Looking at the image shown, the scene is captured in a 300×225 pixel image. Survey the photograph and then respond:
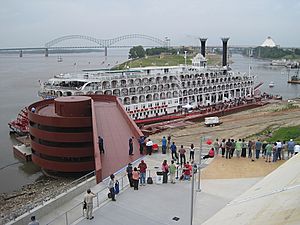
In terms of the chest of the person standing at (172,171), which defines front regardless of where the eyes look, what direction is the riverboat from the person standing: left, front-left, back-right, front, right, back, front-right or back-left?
front

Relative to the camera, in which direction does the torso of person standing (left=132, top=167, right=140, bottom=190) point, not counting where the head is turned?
away from the camera

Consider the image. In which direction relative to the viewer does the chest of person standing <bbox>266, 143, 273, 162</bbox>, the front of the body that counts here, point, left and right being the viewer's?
facing away from the viewer

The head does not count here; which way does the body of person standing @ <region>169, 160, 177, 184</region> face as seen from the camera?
away from the camera

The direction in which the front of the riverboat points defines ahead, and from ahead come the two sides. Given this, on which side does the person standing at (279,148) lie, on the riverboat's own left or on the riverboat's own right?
on the riverboat's own right

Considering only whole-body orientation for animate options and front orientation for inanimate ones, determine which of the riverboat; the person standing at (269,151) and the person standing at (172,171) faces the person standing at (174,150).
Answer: the person standing at (172,171)

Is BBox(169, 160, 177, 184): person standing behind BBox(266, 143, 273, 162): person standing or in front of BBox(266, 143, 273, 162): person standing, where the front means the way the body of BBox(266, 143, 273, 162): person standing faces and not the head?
behind

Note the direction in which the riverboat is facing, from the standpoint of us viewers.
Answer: facing away from the viewer and to the right of the viewer

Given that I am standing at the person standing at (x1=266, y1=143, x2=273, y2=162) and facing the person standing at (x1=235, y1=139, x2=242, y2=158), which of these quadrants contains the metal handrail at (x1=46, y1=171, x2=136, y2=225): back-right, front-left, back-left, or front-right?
front-left

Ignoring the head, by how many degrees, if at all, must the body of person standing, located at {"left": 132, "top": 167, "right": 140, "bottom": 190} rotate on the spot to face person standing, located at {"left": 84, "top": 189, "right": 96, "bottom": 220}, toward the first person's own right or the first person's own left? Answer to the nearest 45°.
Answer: approximately 135° to the first person's own left
